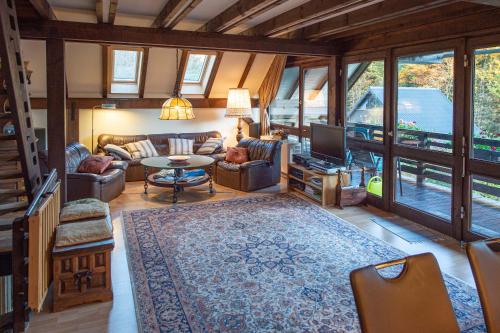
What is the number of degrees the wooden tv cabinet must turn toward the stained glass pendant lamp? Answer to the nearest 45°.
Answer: approximately 45° to its right

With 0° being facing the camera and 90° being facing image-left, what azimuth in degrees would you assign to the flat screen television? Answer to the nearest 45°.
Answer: approximately 45°

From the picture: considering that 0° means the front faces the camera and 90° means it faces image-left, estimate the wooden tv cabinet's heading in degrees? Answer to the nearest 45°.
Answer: approximately 45°

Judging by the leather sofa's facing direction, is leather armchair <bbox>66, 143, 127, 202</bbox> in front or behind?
in front

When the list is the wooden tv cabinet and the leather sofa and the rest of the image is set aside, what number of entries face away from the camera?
0

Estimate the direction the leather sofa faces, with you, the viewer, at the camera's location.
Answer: facing the viewer

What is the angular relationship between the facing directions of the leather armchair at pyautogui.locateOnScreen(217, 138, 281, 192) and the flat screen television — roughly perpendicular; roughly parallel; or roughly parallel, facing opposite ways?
roughly parallel

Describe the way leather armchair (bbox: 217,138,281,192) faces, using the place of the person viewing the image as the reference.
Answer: facing the viewer and to the left of the viewer

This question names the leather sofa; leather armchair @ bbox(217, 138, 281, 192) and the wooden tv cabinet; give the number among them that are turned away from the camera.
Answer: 0

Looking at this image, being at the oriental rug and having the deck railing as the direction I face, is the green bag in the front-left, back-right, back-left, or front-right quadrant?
front-left

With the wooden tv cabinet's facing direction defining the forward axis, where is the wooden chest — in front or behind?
in front
